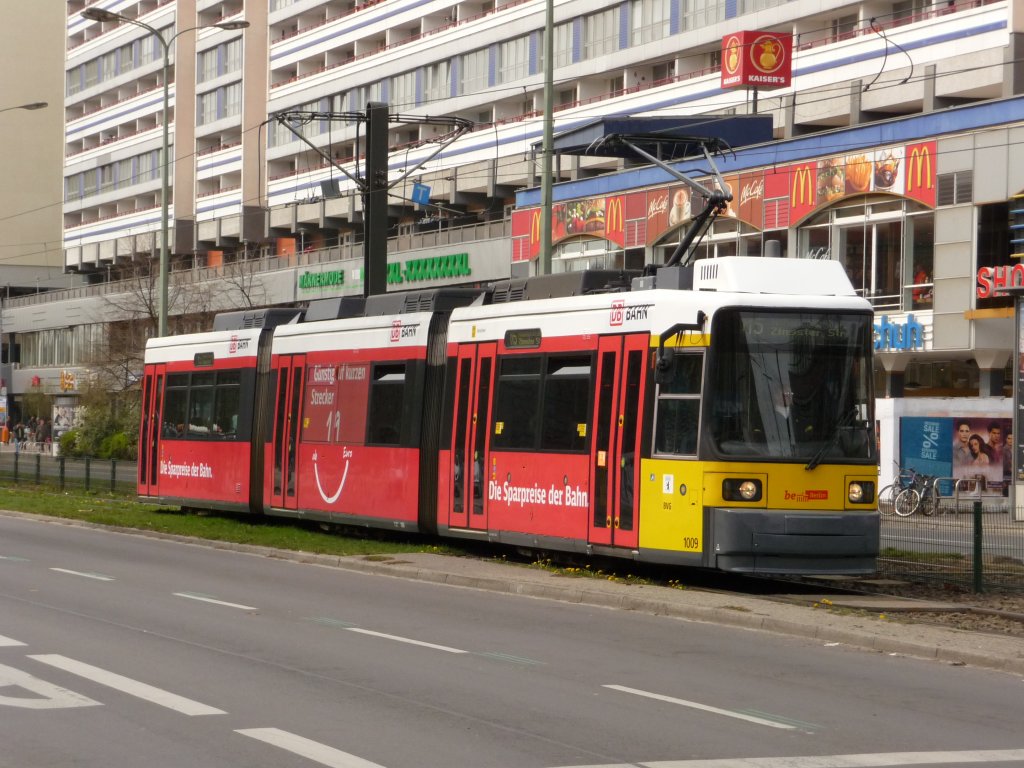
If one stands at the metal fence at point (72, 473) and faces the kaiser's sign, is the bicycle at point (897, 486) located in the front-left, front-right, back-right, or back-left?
front-right

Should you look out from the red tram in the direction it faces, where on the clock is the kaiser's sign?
The kaiser's sign is roughly at 8 o'clock from the red tram.

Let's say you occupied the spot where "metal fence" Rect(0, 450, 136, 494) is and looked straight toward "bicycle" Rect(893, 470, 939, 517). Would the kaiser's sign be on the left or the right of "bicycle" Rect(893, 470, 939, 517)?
left

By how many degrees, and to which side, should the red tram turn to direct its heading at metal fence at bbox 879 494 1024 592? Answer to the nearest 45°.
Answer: approximately 45° to its left

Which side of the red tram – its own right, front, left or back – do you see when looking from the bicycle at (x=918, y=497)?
left

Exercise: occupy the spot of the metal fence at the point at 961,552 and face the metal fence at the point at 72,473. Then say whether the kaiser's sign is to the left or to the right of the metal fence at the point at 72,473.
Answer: right

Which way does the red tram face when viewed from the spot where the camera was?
facing the viewer and to the right of the viewer

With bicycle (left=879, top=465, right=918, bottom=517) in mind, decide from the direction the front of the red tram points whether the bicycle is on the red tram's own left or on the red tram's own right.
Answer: on the red tram's own left

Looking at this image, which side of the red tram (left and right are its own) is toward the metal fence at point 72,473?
back
